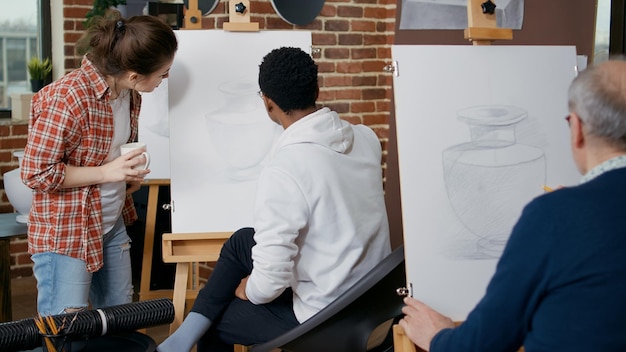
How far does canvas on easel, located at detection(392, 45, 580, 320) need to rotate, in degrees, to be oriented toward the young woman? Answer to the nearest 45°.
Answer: approximately 90° to its right

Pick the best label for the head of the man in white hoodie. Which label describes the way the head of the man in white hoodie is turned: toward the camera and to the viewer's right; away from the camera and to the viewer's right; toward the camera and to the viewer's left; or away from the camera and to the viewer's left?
away from the camera and to the viewer's left

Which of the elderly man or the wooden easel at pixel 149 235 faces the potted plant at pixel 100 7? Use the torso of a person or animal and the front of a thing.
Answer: the elderly man

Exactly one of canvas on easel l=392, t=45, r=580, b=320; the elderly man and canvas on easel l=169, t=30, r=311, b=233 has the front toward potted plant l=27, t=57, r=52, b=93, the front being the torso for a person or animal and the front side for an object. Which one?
the elderly man

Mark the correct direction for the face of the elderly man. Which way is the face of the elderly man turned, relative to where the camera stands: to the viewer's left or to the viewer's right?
to the viewer's left

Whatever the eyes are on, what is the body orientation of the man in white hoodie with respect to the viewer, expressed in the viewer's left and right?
facing away from the viewer and to the left of the viewer

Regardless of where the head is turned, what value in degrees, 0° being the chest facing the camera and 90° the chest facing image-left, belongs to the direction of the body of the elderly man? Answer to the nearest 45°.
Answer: approximately 135°

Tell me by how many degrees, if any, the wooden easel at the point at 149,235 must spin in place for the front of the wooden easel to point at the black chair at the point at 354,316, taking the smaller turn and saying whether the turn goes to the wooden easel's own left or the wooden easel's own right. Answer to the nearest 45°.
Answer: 0° — it already faces it

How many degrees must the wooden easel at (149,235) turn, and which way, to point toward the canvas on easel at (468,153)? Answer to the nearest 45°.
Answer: approximately 45° to its left

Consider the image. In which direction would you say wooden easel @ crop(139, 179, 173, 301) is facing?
toward the camera

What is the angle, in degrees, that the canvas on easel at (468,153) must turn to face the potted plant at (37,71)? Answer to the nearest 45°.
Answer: approximately 135° to its right
